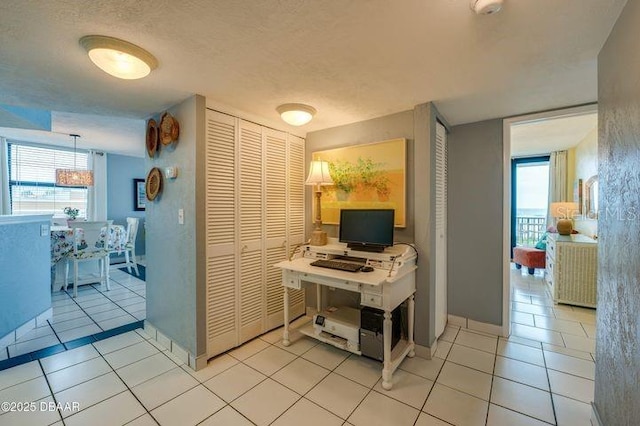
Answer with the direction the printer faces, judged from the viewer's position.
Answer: facing the viewer and to the left of the viewer

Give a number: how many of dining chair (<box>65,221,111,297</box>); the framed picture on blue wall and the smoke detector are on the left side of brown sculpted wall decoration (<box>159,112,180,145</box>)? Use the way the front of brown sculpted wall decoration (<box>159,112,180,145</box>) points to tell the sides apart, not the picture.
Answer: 1

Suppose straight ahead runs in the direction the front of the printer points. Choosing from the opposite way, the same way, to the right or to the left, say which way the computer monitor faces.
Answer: the same way

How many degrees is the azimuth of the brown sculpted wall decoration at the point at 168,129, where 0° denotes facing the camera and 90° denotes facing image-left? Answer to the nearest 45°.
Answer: approximately 45°

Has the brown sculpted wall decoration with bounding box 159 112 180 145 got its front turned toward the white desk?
no

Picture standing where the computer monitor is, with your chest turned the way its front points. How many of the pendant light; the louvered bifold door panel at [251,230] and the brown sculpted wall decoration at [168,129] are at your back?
0

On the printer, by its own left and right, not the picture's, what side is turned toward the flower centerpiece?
right

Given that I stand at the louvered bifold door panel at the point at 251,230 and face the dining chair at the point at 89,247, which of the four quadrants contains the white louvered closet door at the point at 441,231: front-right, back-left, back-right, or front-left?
back-right

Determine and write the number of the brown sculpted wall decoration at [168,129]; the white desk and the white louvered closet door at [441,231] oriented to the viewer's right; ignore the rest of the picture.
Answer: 1

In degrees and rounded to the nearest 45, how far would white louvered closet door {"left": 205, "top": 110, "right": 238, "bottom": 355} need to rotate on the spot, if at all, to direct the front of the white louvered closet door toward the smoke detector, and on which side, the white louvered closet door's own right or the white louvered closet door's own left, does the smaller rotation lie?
0° — it already faces it

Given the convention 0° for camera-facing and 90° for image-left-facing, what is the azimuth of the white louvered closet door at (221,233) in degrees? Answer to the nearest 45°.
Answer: approximately 315°

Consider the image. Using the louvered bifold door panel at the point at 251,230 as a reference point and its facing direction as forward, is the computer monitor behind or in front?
in front

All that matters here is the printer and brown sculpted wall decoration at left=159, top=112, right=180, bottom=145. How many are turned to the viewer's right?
0

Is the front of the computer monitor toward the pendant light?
no

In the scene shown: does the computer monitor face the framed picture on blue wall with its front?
no
